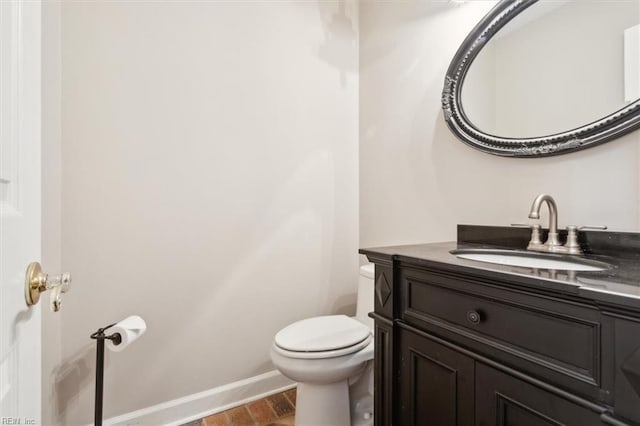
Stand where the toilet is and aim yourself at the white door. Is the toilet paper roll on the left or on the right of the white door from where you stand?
right

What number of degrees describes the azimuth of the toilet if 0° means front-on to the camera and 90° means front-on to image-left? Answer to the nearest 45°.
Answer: approximately 45°

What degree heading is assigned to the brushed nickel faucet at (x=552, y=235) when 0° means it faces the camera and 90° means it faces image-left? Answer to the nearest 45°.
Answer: approximately 45°

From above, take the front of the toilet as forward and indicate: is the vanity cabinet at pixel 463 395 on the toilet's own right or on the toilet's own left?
on the toilet's own left

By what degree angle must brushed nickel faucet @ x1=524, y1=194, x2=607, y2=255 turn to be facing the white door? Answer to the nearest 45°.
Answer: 0° — it already faces it

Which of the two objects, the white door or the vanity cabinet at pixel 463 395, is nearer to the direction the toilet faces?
the white door

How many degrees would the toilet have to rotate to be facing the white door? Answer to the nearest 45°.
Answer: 0° — it already faces it

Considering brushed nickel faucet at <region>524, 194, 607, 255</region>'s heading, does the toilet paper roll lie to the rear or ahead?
ahead

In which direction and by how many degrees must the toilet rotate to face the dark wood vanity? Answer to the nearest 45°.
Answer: approximately 90° to its left
